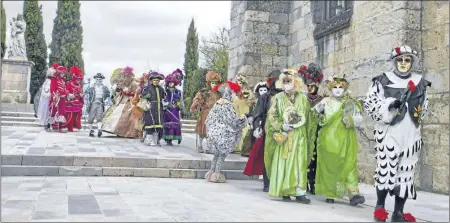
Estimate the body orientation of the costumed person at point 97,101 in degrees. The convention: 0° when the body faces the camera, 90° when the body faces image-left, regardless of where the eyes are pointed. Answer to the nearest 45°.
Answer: approximately 0°

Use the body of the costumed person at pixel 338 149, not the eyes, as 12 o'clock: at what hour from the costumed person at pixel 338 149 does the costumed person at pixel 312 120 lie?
the costumed person at pixel 312 120 is roughly at 5 o'clock from the costumed person at pixel 338 149.

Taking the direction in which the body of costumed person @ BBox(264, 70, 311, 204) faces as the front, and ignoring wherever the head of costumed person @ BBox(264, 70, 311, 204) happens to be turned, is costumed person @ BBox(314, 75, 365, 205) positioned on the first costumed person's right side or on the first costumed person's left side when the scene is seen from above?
on the first costumed person's left side

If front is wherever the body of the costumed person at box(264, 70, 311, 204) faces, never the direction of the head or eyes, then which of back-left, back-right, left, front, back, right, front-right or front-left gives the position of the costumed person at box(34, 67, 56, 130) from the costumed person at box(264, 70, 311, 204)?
back-right

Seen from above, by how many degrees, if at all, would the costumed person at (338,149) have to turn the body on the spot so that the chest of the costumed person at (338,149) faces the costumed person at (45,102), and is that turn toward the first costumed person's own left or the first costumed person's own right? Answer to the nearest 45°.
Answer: approximately 135° to the first costumed person's own right

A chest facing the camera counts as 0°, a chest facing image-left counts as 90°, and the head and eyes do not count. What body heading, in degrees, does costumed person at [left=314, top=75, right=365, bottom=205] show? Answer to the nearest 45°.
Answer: approximately 0°

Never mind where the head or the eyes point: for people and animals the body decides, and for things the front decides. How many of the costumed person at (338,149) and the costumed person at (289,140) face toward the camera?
2

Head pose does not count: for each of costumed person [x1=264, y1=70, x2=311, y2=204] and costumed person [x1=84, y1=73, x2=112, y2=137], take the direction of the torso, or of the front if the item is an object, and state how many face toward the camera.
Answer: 2

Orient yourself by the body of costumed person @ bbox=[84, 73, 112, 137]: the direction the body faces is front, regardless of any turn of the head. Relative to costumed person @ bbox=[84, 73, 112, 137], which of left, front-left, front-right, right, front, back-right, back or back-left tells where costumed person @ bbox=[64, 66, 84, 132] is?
back-right
